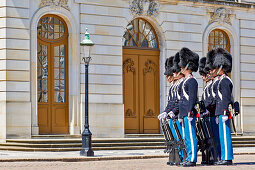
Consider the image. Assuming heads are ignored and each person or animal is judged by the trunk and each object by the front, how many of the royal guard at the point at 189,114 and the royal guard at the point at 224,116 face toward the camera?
0

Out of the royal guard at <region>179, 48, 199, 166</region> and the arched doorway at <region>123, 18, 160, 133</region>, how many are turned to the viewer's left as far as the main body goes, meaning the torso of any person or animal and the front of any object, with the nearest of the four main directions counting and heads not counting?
1

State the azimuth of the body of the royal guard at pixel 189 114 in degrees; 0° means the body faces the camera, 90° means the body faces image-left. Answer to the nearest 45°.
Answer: approximately 90°

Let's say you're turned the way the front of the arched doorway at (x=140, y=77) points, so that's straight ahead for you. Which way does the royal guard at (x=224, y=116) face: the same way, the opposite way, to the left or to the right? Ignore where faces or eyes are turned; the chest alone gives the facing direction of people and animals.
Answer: to the right

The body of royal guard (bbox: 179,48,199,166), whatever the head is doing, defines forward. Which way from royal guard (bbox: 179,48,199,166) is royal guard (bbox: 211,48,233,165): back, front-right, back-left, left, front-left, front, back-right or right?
back

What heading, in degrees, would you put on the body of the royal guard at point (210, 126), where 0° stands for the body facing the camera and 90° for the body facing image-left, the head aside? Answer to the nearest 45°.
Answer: approximately 90°

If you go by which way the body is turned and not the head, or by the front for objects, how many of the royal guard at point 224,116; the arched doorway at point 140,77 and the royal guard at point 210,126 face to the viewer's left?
2

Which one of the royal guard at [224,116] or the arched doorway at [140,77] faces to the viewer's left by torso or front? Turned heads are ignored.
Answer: the royal guard

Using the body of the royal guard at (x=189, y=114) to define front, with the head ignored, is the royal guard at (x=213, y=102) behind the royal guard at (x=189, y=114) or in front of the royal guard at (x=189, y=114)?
behind

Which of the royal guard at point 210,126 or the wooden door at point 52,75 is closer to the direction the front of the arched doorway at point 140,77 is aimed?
the royal guard

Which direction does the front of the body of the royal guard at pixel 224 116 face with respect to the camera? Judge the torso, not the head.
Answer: to the viewer's left
